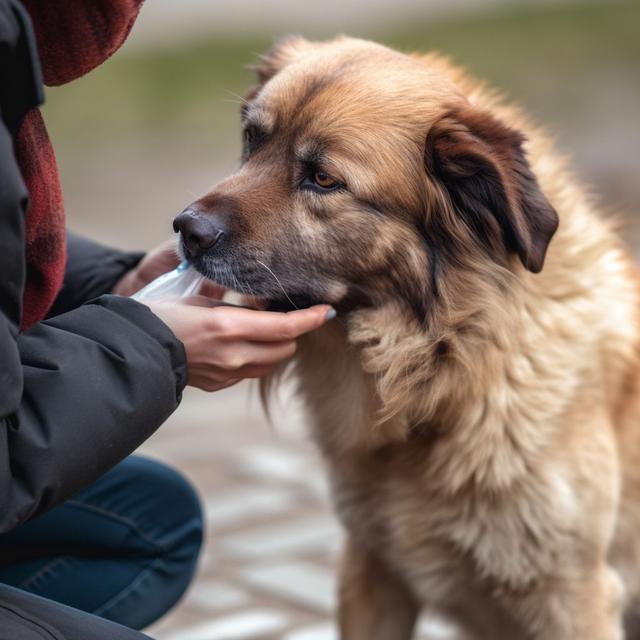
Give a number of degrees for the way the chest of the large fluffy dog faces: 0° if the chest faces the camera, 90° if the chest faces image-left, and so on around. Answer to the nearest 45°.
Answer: approximately 45°
